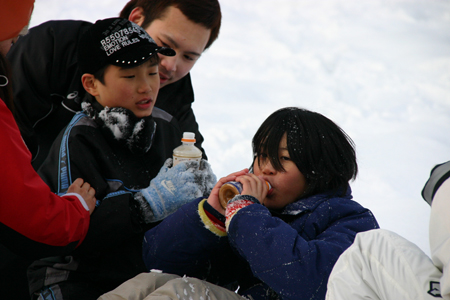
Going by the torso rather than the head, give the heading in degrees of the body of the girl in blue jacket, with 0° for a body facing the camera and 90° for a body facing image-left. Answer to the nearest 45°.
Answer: approximately 45°

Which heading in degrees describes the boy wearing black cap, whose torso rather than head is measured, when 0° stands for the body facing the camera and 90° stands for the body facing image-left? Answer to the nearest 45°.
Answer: approximately 315°
